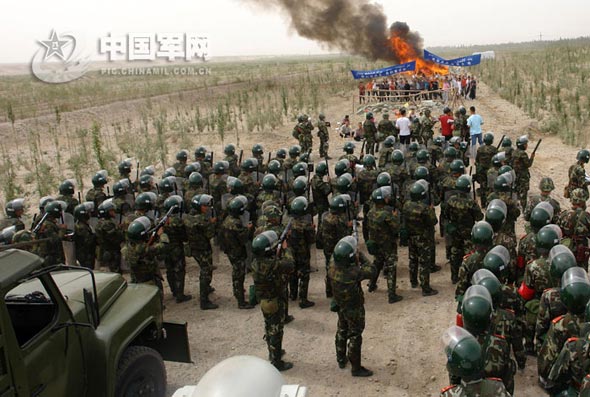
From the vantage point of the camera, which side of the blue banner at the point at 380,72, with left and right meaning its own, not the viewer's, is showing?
front

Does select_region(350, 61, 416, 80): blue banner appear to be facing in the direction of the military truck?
yes

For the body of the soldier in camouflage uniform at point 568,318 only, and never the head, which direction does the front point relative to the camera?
away from the camera

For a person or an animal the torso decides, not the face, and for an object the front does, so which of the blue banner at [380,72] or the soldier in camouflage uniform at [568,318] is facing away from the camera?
the soldier in camouflage uniform

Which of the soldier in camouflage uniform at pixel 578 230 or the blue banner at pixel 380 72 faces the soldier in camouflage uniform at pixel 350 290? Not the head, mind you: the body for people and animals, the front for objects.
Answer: the blue banner

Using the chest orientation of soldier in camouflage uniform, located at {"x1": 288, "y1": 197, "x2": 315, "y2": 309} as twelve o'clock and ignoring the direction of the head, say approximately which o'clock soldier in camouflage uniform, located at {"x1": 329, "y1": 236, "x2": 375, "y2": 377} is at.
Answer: soldier in camouflage uniform, located at {"x1": 329, "y1": 236, "x2": 375, "y2": 377} is roughly at 4 o'clock from soldier in camouflage uniform, located at {"x1": 288, "y1": 197, "x2": 315, "y2": 309}.

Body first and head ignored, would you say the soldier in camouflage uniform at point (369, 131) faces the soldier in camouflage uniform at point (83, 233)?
no

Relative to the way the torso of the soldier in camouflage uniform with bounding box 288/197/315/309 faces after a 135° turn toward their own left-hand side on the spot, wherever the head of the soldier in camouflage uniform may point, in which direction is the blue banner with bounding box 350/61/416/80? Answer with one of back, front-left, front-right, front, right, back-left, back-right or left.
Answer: right

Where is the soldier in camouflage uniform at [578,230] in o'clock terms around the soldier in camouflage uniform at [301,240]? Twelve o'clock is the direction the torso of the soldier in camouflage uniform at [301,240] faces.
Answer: the soldier in camouflage uniform at [578,230] is roughly at 2 o'clock from the soldier in camouflage uniform at [301,240].

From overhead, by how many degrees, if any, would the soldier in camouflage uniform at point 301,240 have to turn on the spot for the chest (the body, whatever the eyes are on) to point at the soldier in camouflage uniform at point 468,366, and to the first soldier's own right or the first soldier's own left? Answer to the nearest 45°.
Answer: approximately 135° to the first soldier's own right

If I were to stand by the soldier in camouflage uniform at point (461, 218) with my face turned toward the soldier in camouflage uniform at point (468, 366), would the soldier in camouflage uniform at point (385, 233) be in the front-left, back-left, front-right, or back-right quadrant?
front-right

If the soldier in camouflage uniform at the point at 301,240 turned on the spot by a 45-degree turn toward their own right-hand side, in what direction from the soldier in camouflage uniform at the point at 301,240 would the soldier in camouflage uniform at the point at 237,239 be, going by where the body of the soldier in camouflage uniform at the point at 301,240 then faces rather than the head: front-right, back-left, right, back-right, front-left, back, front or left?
back

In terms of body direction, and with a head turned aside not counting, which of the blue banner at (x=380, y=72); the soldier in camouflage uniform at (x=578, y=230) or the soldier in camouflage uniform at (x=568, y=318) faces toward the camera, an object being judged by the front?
the blue banner

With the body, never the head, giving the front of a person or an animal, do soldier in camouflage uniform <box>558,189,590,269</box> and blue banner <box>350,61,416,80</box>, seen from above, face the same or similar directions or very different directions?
very different directions
